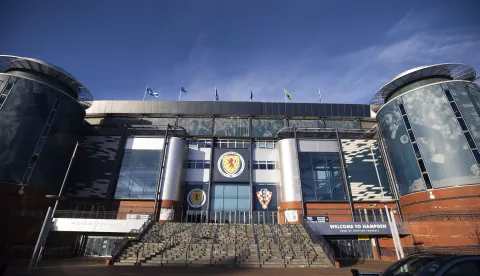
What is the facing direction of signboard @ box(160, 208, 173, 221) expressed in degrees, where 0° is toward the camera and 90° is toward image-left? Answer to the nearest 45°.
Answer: approximately 0°

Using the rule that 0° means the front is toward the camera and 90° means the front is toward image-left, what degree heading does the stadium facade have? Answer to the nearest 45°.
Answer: approximately 0°
